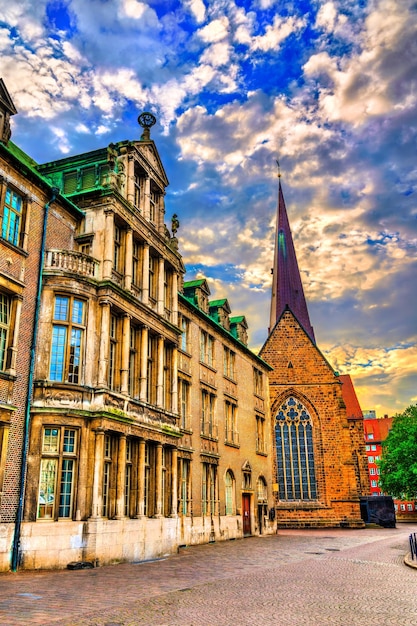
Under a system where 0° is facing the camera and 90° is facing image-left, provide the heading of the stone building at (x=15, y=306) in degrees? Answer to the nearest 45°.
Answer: approximately 315°

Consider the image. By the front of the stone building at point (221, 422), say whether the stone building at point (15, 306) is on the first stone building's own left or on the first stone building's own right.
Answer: on the first stone building's own right

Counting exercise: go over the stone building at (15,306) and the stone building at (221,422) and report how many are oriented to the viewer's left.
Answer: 0

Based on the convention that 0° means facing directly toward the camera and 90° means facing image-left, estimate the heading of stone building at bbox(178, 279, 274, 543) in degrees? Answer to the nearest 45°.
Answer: approximately 315°

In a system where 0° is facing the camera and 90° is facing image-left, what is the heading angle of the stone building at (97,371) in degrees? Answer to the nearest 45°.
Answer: approximately 315°
